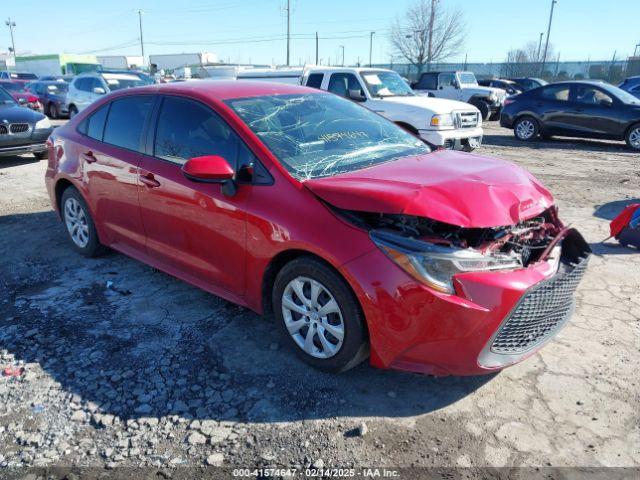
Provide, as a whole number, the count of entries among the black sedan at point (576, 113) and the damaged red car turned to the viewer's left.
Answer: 0

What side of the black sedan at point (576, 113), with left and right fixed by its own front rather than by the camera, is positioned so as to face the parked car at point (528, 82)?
left

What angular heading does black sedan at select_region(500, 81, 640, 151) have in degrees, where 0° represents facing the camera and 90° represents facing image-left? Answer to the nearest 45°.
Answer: approximately 270°

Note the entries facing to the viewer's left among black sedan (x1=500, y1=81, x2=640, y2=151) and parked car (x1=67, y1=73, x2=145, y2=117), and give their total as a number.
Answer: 0

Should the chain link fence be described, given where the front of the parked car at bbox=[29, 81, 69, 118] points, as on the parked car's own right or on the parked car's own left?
on the parked car's own left

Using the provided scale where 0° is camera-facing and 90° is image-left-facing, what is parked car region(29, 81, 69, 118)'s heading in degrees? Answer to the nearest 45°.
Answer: approximately 315°

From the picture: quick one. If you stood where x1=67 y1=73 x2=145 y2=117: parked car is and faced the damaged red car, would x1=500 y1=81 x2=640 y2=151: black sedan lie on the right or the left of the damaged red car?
left

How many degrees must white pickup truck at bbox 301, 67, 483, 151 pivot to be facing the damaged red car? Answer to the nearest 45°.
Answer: approximately 45° to its right

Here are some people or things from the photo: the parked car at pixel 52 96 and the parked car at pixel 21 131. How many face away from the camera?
0

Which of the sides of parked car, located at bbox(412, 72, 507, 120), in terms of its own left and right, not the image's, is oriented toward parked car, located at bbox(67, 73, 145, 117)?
right

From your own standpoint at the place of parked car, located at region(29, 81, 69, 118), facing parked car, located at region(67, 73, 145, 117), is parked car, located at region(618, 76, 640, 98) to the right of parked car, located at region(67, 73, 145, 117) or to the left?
left
